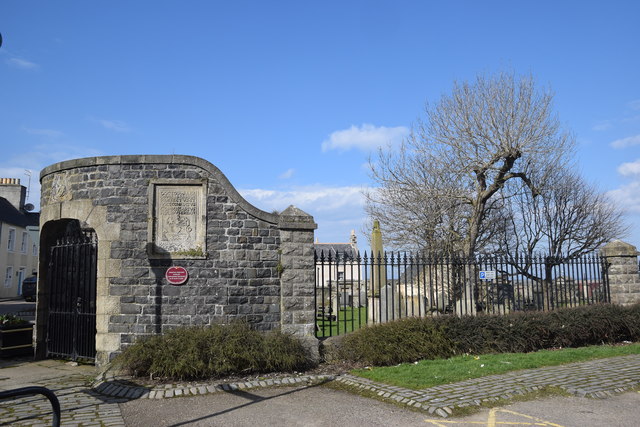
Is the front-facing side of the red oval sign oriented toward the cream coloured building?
no

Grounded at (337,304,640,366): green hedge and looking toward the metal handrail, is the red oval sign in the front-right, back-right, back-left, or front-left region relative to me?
front-right

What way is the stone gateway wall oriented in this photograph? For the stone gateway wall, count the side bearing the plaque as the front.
toward the camera

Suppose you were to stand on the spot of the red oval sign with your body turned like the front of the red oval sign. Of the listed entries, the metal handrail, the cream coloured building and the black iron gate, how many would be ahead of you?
1

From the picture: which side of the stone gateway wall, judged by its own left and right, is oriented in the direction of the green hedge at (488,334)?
left

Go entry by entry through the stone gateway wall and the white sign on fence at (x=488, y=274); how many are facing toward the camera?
2

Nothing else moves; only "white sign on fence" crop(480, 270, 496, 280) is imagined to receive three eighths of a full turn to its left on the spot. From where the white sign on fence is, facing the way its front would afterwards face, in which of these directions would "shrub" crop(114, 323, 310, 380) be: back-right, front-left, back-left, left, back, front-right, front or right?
back

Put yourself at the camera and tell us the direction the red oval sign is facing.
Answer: facing the viewer

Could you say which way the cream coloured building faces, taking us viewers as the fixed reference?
facing the viewer and to the right of the viewer

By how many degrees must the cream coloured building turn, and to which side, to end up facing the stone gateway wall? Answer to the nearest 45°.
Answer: approximately 45° to its right

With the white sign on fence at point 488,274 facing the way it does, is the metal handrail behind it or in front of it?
in front

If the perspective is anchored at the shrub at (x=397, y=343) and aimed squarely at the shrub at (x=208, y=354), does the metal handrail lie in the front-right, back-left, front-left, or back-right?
front-left
